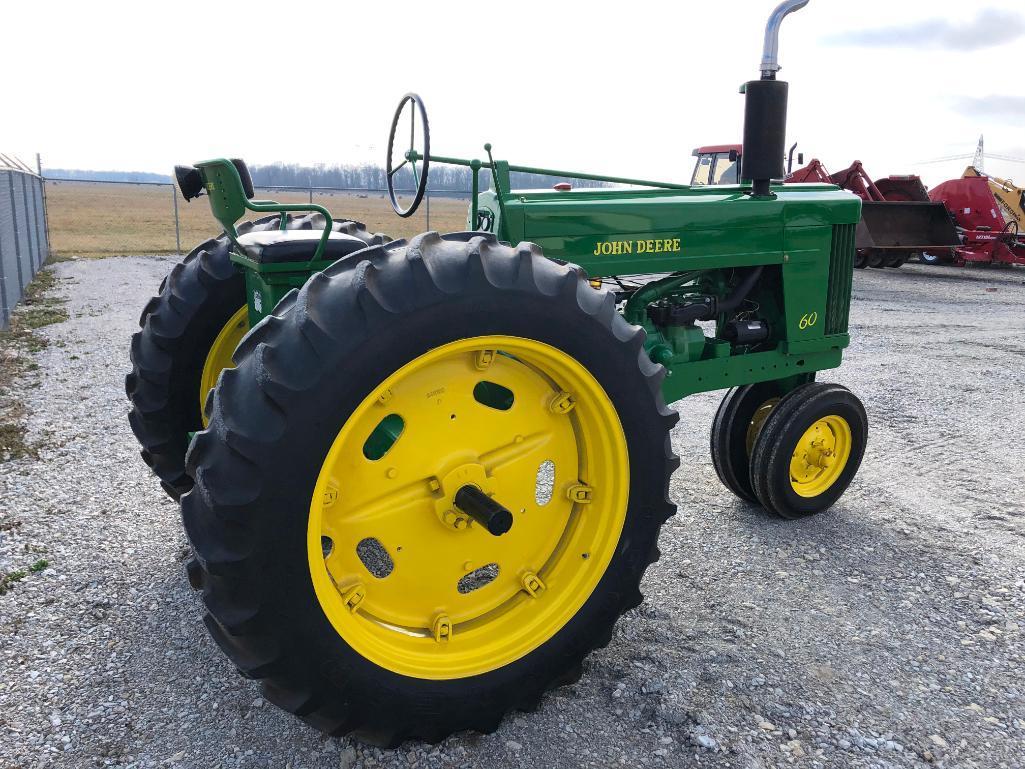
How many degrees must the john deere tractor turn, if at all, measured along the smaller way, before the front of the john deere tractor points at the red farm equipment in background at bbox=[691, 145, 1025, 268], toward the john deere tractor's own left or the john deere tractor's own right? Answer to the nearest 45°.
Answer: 0° — it already faces it

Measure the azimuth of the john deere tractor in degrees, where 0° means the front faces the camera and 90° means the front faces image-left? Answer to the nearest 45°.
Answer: approximately 225°

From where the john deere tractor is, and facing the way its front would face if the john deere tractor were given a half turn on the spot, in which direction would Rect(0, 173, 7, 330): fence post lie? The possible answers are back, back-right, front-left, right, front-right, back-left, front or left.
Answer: right

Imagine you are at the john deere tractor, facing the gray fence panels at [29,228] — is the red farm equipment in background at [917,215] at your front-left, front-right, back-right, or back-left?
front-right

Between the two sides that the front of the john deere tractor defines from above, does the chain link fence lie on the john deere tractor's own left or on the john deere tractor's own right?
on the john deere tractor's own left

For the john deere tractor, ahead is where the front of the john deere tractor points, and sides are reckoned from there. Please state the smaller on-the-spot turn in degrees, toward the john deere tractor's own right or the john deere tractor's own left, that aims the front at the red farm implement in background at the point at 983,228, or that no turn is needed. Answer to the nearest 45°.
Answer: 0° — it already faces it
